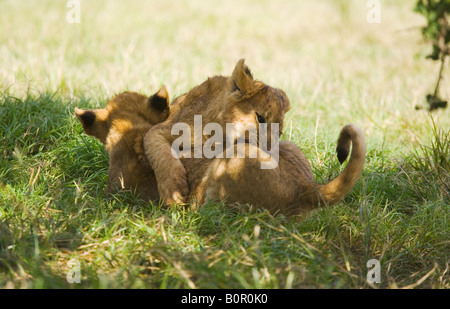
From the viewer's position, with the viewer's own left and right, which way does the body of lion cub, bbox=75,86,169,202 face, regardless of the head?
facing away from the viewer

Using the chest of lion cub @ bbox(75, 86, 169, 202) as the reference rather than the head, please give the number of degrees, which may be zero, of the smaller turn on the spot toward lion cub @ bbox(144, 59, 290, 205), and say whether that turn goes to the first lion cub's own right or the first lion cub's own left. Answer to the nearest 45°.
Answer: approximately 135° to the first lion cub's own right

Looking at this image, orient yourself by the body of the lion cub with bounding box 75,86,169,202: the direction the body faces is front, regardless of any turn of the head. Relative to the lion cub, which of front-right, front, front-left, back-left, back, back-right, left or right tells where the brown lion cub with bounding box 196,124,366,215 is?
back-right
